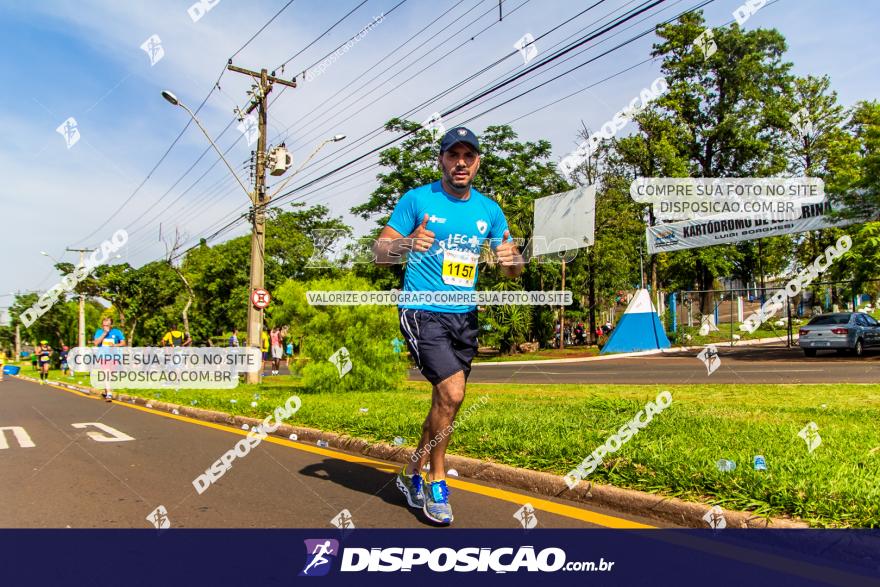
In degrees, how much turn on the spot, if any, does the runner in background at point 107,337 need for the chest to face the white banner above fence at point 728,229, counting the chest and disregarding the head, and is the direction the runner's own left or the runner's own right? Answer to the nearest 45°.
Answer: approximately 90° to the runner's own left

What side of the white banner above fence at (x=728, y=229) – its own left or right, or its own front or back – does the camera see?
front

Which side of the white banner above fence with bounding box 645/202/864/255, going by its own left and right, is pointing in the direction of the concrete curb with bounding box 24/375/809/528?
front

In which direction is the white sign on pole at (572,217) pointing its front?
toward the camera

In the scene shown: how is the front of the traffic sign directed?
toward the camera

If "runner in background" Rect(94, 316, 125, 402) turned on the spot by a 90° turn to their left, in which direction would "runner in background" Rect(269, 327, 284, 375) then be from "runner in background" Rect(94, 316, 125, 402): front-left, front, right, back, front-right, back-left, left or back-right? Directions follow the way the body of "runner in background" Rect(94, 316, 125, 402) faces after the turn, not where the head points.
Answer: front-left

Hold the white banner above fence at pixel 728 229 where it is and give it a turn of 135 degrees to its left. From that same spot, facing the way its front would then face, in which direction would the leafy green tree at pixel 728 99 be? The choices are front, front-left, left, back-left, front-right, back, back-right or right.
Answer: front-left

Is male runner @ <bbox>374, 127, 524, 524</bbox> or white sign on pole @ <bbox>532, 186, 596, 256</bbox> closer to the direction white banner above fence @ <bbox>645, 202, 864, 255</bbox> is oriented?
the male runner

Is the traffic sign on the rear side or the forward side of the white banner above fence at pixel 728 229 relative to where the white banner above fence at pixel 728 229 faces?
on the forward side

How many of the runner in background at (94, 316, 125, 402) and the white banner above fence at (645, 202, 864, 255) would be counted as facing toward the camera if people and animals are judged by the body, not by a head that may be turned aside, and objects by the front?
2

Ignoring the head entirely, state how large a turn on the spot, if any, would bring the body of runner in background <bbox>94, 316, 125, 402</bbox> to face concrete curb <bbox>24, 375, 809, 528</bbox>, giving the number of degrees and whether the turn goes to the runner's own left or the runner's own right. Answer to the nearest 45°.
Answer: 0° — they already face it

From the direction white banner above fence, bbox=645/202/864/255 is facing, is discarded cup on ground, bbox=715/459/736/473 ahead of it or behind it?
ahead

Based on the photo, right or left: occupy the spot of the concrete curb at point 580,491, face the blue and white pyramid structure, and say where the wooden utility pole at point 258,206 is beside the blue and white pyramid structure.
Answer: left

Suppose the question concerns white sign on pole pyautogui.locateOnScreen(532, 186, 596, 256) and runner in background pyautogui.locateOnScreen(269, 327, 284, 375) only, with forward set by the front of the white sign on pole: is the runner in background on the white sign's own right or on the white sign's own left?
on the white sign's own right
